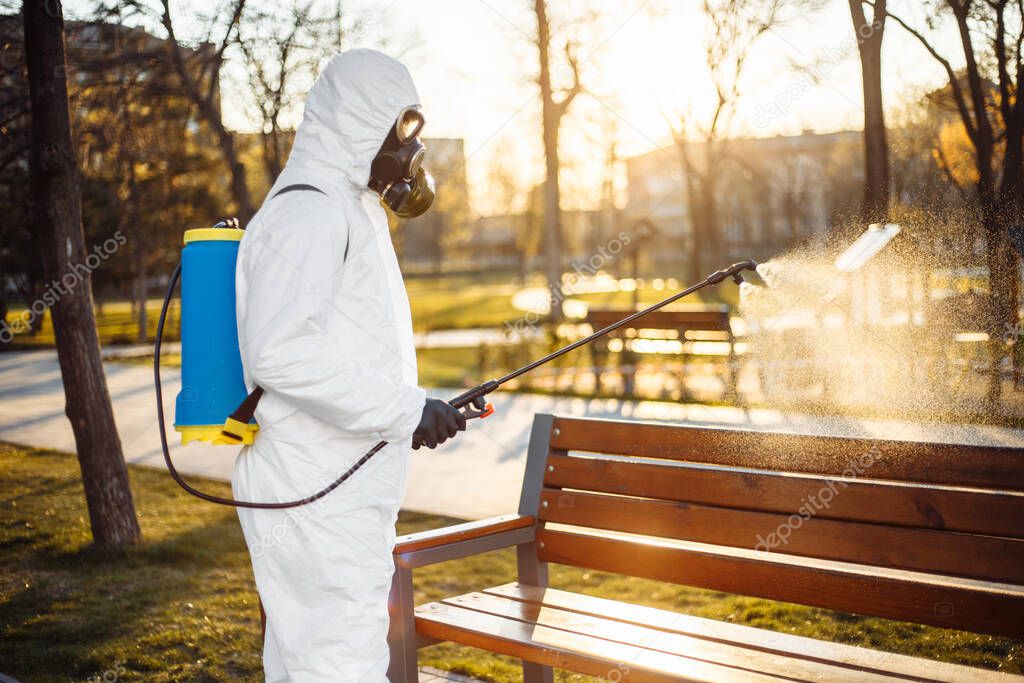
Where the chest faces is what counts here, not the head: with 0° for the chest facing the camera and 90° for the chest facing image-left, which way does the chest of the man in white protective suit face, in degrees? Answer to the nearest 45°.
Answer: approximately 270°

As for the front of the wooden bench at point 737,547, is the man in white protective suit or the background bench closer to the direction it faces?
the man in white protective suit

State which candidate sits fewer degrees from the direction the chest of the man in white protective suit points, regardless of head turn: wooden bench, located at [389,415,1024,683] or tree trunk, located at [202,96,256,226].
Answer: the wooden bench

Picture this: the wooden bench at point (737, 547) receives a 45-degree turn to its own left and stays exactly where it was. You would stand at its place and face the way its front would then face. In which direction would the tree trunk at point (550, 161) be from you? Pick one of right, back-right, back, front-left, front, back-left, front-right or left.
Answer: back

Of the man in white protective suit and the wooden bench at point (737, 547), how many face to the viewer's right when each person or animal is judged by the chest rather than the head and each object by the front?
1

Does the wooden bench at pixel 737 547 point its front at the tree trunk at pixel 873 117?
no

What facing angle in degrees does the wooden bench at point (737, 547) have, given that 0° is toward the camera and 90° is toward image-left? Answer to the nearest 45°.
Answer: approximately 45°

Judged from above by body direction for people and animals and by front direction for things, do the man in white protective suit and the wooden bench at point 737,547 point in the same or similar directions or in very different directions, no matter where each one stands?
very different directions

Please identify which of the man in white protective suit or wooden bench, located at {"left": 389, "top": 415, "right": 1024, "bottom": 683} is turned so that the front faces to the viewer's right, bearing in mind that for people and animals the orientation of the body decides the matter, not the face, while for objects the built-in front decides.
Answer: the man in white protective suit

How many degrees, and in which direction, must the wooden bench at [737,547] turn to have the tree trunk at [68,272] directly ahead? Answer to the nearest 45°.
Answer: approximately 90° to its right

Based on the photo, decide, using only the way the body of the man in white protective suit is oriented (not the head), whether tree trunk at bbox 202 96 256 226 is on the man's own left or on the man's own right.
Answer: on the man's own left
